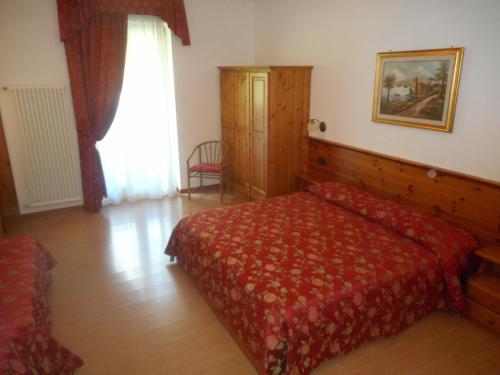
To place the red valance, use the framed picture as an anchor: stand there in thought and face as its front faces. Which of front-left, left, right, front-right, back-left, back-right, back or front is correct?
front-right

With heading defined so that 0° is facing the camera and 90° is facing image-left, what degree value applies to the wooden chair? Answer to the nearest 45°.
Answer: approximately 0°

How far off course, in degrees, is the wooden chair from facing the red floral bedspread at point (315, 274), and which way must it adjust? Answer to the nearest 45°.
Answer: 0° — it already faces it

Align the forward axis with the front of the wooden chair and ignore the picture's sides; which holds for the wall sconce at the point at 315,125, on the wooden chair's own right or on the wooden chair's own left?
on the wooden chair's own left

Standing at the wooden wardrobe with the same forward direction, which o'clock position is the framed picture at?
The framed picture is roughly at 9 o'clock from the wooden wardrobe.

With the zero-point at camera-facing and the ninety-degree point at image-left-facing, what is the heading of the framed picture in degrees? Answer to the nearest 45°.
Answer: approximately 45°

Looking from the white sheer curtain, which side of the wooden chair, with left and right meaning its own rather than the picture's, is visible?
right

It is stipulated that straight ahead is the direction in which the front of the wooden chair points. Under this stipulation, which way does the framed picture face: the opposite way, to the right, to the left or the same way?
to the right

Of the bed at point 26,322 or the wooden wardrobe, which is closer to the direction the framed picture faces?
the bed

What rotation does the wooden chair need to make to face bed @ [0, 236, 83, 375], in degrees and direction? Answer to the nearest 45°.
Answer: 0° — it already faces it

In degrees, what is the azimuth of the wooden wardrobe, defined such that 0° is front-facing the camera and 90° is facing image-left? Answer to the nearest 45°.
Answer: approximately 45°

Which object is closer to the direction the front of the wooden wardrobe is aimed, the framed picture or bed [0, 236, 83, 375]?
the bed
